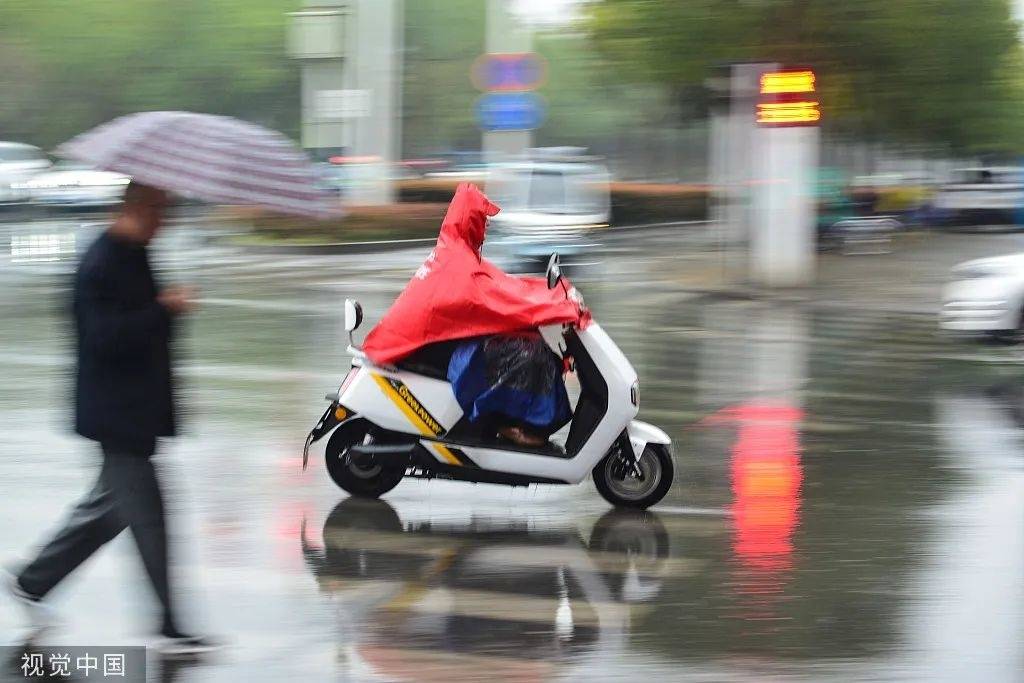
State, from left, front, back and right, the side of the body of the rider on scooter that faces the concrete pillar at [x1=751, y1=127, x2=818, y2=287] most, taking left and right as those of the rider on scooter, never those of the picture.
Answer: left

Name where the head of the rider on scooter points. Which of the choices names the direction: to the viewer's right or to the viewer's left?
to the viewer's right

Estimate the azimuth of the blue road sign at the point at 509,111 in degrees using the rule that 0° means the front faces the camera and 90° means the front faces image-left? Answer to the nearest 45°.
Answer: approximately 0°

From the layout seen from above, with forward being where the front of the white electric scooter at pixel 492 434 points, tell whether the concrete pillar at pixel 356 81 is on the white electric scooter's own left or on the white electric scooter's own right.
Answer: on the white electric scooter's own left

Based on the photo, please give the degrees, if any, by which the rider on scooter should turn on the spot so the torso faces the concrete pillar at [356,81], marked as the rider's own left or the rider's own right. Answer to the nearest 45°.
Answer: approximately 90° to the rider's own left

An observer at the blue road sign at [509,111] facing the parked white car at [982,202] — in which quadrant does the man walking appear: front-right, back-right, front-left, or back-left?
back-right

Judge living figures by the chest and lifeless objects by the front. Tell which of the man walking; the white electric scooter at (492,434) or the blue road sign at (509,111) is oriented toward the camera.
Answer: the blue road sign

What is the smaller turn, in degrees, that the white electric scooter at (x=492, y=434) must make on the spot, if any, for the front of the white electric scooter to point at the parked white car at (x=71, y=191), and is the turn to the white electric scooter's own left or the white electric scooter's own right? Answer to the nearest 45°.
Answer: approximately 90° to the white electric scooter's own left

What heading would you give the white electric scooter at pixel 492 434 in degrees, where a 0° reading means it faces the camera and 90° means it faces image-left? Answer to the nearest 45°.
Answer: approximately 270°

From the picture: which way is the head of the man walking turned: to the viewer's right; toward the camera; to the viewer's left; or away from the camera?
to the viewer's right

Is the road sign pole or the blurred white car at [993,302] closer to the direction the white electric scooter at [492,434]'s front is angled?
the blurred white car

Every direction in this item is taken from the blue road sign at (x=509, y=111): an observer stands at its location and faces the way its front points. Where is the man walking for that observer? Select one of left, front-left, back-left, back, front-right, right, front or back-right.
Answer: front

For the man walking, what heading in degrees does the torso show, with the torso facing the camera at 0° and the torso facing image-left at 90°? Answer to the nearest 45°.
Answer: approximately 270°

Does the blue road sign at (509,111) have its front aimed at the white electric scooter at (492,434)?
yes

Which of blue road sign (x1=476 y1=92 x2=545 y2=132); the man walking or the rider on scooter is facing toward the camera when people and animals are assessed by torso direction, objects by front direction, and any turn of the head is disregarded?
the blue road sign

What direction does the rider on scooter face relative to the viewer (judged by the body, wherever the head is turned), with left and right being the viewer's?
facing to the right of the viewer

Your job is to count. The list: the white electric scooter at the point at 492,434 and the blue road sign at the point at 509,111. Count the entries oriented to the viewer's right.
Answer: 1
